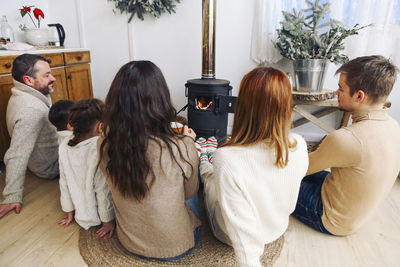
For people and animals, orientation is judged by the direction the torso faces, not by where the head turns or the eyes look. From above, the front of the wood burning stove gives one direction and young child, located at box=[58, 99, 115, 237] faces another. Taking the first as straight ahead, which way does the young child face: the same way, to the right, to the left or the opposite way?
the opposite way

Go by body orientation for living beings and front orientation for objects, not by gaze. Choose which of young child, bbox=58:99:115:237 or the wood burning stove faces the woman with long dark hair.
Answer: the wood burning stove

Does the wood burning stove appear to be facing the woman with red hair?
yes

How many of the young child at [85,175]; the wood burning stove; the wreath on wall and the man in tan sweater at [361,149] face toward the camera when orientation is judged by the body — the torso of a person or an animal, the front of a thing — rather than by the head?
2

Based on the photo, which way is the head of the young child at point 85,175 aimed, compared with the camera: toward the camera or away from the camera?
away from the camera

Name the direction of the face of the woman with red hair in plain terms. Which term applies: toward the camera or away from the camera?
away from the camera

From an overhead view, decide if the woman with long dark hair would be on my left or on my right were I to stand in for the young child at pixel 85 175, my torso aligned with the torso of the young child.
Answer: on my right

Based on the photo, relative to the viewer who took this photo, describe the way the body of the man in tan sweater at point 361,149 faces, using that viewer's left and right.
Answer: facing away from the viewer and to the left of the viewer

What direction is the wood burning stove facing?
toward the camera

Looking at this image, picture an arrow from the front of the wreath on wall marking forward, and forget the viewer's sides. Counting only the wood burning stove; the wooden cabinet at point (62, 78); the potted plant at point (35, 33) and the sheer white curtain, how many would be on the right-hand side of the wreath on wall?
2

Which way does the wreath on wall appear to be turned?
toward the camera

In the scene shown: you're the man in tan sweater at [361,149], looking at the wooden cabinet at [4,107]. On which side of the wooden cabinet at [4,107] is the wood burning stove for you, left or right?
right

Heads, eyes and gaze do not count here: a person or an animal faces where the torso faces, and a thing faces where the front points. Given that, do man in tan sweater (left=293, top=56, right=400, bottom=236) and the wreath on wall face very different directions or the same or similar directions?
very different directions

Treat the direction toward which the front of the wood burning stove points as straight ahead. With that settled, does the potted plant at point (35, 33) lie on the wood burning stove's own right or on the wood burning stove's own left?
on the wood burning stove's own right
